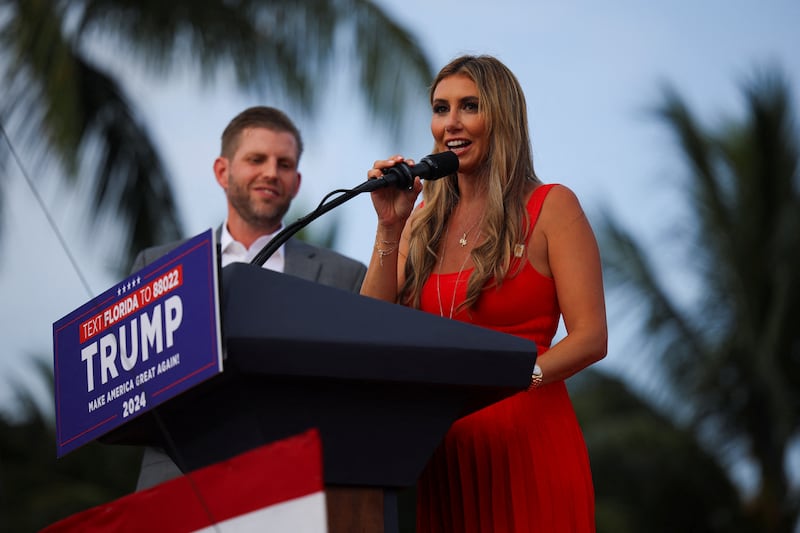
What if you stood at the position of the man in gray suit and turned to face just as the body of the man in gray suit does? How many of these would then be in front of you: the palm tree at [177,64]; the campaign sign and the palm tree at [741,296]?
1

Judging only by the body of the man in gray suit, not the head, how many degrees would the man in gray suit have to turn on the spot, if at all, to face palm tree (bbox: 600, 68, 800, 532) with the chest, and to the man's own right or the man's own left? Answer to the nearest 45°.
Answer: approximately 135° to the man's own left

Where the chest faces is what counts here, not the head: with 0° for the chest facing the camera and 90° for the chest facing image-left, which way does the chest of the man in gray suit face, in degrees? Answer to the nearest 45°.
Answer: approximately 0°

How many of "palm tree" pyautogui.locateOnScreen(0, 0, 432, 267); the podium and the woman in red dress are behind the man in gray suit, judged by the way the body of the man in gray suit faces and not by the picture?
1

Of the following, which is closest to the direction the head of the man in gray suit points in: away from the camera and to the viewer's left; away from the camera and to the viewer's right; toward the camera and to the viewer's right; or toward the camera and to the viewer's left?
toward the camera and to the viewer's right

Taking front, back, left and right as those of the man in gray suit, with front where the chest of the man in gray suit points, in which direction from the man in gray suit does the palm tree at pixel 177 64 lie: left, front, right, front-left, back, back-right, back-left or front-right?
back

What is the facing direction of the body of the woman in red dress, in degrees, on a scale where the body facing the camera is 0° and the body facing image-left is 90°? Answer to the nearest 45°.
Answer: approximately 45°

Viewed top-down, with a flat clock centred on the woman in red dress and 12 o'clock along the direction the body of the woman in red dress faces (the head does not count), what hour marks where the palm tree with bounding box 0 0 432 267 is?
The palm tree is roughly at 4 o'clock from the woman in red dress.

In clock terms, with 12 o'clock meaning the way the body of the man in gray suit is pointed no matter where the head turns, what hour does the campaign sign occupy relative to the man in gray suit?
The campaign sign is roughly at 12 o'clock from the man in gray suit.

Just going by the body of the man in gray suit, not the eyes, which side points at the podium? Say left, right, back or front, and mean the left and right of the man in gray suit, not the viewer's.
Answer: front

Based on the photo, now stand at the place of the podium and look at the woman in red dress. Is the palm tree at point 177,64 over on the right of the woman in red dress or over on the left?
left

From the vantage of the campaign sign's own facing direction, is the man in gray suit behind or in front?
behind

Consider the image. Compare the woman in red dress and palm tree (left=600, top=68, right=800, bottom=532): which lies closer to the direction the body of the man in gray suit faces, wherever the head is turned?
the woman in red dress
